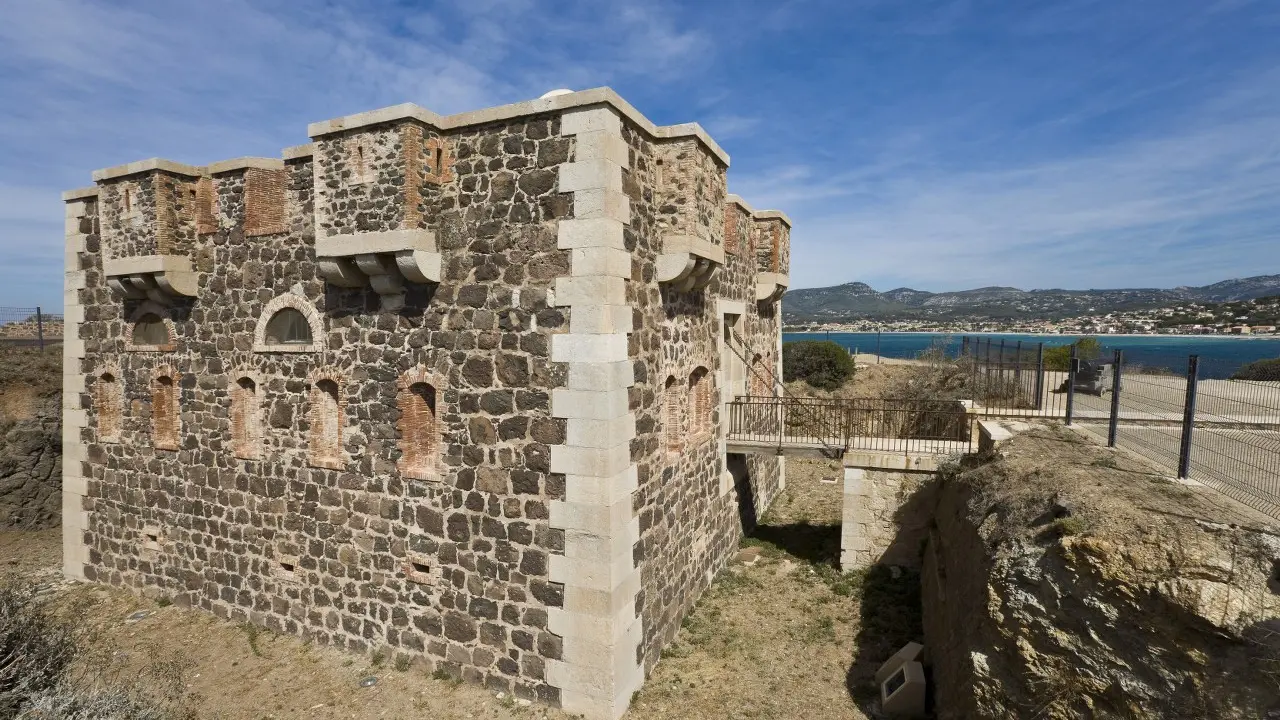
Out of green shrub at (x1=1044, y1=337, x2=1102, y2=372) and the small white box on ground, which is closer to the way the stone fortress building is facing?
the small white box on ground

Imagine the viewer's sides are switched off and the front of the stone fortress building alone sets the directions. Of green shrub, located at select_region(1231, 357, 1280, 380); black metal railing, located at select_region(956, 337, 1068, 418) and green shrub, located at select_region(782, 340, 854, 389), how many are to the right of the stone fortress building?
0

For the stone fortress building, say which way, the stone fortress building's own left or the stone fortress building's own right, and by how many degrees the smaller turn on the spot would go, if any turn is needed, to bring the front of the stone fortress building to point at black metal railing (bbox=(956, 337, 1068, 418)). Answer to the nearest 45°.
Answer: approximately 45° to the stone fortress building's own left

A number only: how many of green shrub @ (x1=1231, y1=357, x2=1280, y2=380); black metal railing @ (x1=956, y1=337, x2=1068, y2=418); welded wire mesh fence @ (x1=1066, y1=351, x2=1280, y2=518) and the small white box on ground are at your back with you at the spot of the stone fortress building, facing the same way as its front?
0

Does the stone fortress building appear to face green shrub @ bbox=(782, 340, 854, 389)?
no

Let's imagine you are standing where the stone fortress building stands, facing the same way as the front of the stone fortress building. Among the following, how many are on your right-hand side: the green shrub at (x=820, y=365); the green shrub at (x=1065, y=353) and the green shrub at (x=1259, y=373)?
0

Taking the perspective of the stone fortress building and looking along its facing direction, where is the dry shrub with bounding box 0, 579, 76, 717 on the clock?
The dry shrub is roughly at 4 o'clock from the stone fortress building.

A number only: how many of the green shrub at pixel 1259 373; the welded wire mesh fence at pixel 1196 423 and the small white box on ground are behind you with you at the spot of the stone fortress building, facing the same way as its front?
0

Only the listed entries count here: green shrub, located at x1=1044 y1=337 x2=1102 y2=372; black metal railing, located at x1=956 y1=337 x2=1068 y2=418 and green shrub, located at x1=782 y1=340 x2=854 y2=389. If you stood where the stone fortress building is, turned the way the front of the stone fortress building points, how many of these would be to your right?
0

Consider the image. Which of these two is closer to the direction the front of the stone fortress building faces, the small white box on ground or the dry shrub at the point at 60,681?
the small white box on ground

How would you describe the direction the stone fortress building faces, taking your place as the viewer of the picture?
facing the viewer and to the right of the viewer

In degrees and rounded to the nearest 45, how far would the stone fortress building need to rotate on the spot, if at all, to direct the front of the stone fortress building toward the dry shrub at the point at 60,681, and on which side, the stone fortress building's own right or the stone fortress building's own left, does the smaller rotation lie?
approximately 135° to the stone fortress building's own right

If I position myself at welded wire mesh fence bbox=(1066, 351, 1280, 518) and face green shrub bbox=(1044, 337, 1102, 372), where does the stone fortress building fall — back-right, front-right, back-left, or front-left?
back-left

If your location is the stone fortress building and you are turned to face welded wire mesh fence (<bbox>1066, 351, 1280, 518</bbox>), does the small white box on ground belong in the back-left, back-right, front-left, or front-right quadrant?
front-right

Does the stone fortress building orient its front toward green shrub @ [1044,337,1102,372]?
no

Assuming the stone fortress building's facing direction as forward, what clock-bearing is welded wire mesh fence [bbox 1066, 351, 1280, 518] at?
The welded wire mesh fence is roughly at 11 o'clock from the stone fortress building.

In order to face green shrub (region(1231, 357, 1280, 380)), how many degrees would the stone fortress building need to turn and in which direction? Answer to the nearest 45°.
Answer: approximately 45° to its left
